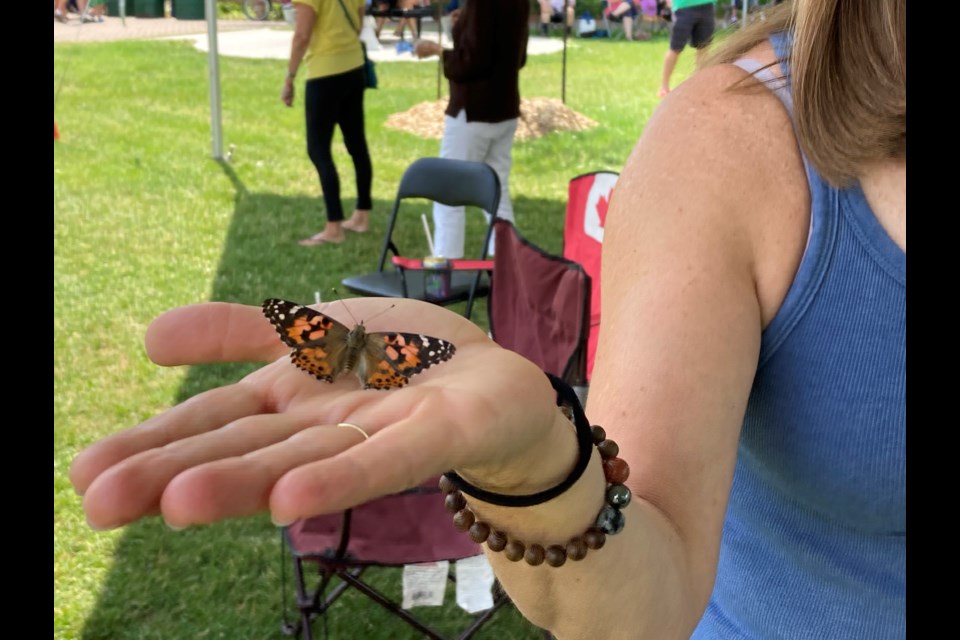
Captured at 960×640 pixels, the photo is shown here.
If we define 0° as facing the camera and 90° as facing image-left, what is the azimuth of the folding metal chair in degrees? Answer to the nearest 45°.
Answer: approximately 45°

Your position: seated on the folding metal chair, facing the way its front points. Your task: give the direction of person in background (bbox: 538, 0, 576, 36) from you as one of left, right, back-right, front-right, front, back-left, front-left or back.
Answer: back-right

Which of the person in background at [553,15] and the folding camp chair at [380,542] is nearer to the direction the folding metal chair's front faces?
the folding camp chair

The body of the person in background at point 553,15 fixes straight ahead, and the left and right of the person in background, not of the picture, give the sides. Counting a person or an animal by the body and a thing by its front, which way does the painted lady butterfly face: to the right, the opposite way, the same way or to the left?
the opposite way

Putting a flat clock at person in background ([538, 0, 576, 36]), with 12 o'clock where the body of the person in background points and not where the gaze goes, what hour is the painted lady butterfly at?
The painted lady butterfly is roughly at 12 o'clock from the person in background.

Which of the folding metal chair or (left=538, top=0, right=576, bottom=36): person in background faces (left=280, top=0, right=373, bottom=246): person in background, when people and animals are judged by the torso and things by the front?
(left=538, top=0, right=576, bottom=36): person in background

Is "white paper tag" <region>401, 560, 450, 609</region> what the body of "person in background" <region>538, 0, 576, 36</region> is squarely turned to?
yes

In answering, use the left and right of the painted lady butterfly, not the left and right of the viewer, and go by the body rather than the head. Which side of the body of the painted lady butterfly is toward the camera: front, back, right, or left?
back

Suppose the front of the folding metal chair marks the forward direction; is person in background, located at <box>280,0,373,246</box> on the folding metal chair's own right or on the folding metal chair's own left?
on the folding metal chair's own right

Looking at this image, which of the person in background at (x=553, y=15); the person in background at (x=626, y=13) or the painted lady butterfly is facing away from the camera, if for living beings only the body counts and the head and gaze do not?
the painted lady butterfly

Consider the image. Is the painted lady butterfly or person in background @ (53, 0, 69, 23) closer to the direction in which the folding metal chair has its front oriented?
the painted lady butterfly
